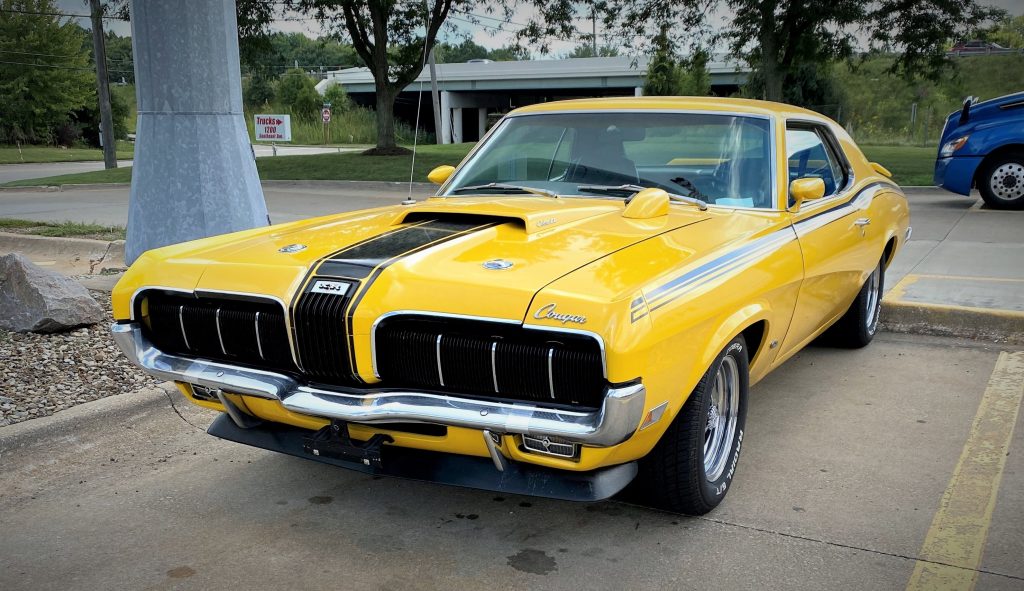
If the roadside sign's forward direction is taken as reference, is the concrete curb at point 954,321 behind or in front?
in front

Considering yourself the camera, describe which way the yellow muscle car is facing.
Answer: facing the viewer and to the left of the viewer

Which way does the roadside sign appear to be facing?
toward the camera

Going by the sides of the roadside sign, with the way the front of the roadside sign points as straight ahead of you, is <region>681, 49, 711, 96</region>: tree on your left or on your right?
on your left

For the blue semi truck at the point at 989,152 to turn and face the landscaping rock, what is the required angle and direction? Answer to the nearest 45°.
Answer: approximately 45° to its left

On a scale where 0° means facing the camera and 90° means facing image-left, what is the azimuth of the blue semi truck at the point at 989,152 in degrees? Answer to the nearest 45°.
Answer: approximately 90°

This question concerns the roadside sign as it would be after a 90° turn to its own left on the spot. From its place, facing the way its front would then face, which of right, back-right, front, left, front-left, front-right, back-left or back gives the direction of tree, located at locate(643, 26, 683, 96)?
front-left

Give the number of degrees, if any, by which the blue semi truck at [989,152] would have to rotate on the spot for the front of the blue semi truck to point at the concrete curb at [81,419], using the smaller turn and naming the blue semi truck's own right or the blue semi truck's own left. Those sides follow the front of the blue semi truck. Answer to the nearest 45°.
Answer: approximately 90° to the blue semi truck's own left

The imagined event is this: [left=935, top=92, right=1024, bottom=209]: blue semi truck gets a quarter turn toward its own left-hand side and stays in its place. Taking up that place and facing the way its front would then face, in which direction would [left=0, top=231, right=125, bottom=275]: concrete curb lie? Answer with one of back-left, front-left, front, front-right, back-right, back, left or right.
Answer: front-right

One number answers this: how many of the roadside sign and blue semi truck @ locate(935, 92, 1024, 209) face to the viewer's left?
1

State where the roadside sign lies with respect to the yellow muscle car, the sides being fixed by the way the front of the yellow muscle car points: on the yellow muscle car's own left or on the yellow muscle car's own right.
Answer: on the yellow muscle car's own right

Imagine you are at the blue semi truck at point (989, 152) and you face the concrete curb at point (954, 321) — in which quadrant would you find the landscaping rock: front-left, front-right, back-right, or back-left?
front-right
